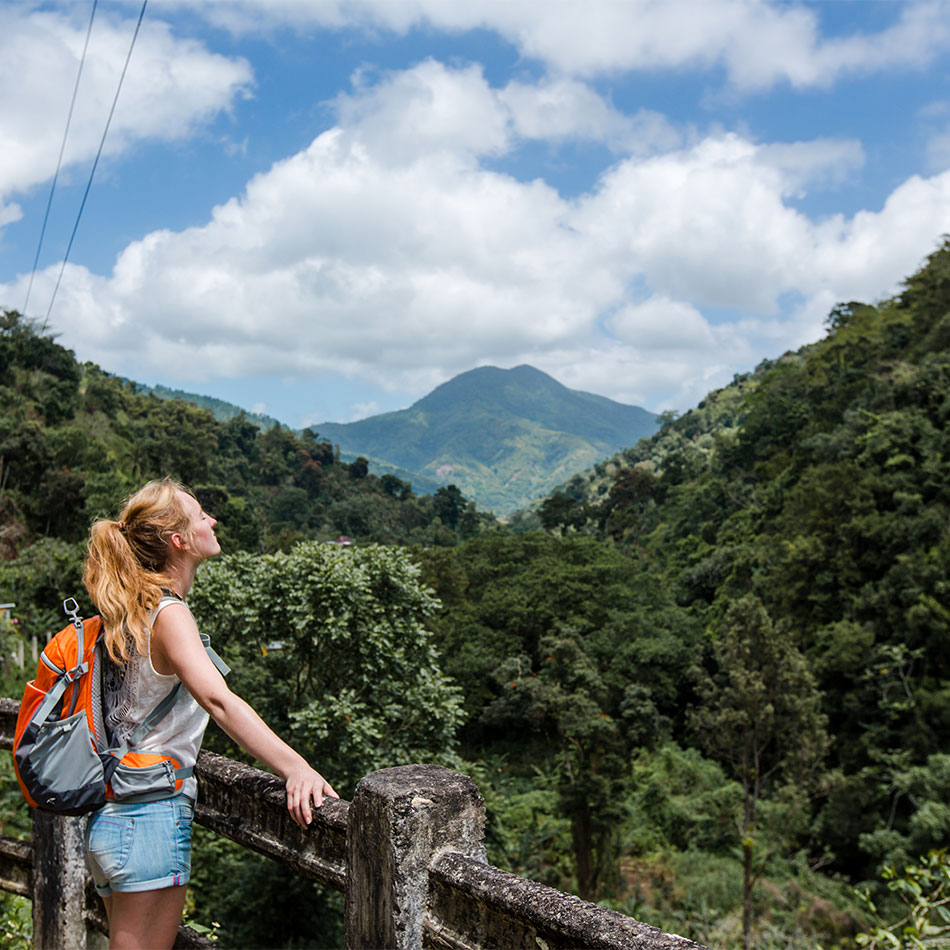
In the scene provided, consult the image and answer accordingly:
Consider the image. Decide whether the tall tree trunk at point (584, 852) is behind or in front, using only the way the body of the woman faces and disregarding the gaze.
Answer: in front

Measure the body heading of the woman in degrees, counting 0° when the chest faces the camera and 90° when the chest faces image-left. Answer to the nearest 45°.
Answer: approximately 225°

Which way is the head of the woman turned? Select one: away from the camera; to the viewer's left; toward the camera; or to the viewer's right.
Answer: to the viewer's right
